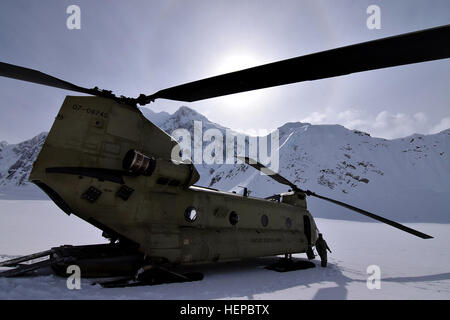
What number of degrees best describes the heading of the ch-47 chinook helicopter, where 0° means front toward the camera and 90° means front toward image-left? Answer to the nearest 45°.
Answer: approximately 225°
